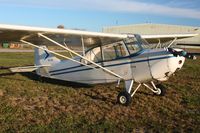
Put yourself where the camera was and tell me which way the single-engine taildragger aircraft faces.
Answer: facing the viewer and to the right of the viewer
